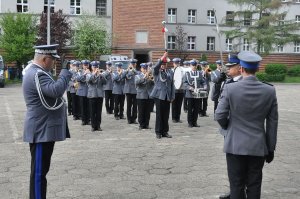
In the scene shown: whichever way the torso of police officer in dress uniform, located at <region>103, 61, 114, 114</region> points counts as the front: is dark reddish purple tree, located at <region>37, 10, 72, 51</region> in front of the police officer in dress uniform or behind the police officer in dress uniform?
behind

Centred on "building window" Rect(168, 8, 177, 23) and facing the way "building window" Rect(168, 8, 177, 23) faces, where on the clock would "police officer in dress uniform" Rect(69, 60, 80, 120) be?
The police officer in dress uniform is roughly at 12 o'clock from the building window.

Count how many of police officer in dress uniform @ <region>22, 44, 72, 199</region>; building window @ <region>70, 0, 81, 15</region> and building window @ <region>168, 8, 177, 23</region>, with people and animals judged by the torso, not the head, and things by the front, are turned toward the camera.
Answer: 2

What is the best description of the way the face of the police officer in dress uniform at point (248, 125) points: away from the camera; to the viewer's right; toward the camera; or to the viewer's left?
away from the camera

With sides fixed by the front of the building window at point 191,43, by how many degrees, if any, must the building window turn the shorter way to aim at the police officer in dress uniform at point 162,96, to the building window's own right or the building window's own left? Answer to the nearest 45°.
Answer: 0° — it already faces them

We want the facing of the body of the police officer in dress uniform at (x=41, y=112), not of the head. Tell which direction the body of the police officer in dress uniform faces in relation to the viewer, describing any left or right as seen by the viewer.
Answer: facing to the right of the viewer

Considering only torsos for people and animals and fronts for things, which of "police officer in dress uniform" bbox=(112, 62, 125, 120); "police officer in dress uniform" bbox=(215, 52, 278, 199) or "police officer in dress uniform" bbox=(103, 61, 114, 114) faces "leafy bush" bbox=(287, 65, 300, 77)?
"police officer in dress uniform" bbox=(215, 52, 278, 199)

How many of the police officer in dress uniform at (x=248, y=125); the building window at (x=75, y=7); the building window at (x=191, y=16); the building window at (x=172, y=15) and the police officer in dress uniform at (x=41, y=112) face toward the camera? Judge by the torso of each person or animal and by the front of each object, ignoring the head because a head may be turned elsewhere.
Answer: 3

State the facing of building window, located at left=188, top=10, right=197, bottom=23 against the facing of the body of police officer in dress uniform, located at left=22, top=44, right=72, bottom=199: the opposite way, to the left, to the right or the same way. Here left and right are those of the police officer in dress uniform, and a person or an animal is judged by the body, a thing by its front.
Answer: to the right

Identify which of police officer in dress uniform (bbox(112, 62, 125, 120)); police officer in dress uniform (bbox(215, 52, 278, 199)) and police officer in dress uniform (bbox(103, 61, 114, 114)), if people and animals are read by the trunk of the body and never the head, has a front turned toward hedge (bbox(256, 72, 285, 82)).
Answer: police officer in dress uniform (bbox(215, 52, 278, 199))

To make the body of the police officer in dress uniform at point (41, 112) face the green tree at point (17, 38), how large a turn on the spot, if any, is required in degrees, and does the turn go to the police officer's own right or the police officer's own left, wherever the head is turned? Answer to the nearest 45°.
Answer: approximately 90° to the police officer's own left

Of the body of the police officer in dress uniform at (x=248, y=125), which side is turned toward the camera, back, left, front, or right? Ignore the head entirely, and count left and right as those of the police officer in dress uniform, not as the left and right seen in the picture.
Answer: back

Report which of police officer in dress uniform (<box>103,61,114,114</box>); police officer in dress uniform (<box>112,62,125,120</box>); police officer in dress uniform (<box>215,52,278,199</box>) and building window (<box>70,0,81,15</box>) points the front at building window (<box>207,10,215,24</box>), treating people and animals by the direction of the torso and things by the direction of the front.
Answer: police officer in dress uniform (<box>215,52,278,199</box>)

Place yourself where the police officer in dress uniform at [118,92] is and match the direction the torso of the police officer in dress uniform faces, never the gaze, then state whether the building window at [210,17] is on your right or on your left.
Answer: on your left
